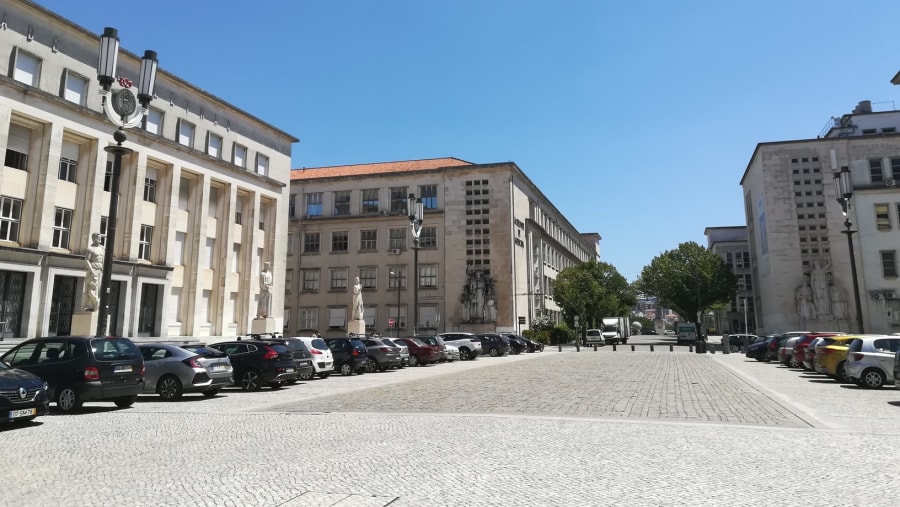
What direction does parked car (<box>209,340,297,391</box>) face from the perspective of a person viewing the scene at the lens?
facing away from the viewer and to the left of the viewer

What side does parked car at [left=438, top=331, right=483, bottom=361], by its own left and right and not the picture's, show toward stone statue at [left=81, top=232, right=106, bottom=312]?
left

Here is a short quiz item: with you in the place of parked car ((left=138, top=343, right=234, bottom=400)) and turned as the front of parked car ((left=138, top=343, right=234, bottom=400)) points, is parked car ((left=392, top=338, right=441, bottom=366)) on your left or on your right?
on your right

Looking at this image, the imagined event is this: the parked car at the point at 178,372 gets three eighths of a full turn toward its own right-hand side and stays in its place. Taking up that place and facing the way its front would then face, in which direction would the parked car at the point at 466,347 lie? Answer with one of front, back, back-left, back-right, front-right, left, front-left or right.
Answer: front-left

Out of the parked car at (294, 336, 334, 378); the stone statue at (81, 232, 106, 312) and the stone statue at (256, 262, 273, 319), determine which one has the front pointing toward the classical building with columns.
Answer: the parked car

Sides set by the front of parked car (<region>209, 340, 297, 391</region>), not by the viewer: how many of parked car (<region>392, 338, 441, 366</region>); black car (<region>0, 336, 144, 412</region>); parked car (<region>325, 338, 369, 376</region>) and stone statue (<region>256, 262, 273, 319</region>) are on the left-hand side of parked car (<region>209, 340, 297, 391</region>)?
1

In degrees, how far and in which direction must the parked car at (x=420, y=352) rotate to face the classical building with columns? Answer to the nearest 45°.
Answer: approximately 45° to its left

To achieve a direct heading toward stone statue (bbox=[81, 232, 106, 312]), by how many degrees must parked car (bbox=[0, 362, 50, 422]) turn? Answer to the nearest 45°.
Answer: approximately 135° to its left

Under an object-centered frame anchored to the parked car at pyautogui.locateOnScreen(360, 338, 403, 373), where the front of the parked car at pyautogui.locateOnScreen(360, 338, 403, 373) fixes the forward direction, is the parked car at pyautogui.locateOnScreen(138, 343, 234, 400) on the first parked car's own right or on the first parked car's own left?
on the first parked car's own left

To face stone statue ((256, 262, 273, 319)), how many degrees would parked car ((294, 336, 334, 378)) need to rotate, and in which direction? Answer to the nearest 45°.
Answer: approximately 45° to its right

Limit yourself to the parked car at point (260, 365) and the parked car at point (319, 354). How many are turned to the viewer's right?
0

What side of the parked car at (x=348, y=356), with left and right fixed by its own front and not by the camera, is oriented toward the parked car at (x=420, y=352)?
right
